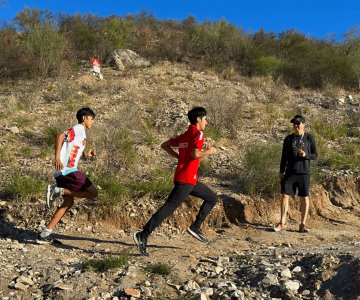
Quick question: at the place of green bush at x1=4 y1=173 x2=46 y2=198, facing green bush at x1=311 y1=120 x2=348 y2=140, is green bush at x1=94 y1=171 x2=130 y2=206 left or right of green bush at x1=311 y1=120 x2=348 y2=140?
right

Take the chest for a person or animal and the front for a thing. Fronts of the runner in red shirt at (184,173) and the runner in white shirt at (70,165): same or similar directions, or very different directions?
same or similar directions

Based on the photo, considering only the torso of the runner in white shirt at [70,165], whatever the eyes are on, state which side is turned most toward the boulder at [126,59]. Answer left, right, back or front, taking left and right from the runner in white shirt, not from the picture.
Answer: left

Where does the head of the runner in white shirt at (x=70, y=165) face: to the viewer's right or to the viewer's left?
to the viewer's right

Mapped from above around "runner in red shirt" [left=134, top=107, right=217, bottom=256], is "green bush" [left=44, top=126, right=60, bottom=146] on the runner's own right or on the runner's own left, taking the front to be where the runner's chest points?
on the runner's own left

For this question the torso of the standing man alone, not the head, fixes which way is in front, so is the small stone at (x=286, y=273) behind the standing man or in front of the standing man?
in front

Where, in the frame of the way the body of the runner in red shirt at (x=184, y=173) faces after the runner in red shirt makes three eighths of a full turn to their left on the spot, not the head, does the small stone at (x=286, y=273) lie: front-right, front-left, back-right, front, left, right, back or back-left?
back

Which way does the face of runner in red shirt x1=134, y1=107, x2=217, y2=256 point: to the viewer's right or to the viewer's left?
to the viewer's right

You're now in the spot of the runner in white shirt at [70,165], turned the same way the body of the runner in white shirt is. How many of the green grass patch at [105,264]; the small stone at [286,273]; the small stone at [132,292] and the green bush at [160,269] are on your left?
0

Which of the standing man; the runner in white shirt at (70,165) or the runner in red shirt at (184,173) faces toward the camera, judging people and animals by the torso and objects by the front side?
the standing man

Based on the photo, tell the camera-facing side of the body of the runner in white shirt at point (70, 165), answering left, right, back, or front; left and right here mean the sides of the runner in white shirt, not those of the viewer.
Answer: right

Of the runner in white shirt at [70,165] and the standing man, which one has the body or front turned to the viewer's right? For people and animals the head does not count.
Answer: the runner in white shirt

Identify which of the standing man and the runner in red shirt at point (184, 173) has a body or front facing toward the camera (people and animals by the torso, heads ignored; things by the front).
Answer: the standing man

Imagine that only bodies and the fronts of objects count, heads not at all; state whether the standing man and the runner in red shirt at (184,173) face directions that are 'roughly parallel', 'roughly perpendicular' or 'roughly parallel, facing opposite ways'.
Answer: roughly perpendicular

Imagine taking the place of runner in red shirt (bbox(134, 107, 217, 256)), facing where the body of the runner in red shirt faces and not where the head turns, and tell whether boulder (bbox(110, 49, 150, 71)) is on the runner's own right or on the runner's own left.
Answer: on the runner's own left

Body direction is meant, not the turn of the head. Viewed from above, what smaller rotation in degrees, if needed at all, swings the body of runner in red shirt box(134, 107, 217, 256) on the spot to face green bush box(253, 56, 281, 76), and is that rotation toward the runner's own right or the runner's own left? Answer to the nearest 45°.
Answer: approximately 90° to the runner's own left

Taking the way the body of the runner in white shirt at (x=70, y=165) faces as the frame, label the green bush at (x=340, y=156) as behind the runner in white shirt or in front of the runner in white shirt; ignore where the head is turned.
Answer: in front

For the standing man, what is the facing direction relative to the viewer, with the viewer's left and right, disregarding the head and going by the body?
facing the viewer

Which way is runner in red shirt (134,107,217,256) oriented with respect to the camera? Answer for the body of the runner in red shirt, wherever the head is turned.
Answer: to the viewer's right
